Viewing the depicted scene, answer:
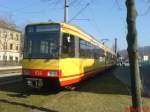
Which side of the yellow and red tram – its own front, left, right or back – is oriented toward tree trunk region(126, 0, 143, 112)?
left

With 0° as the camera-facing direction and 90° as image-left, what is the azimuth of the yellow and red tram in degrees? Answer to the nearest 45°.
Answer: approximately 45°
